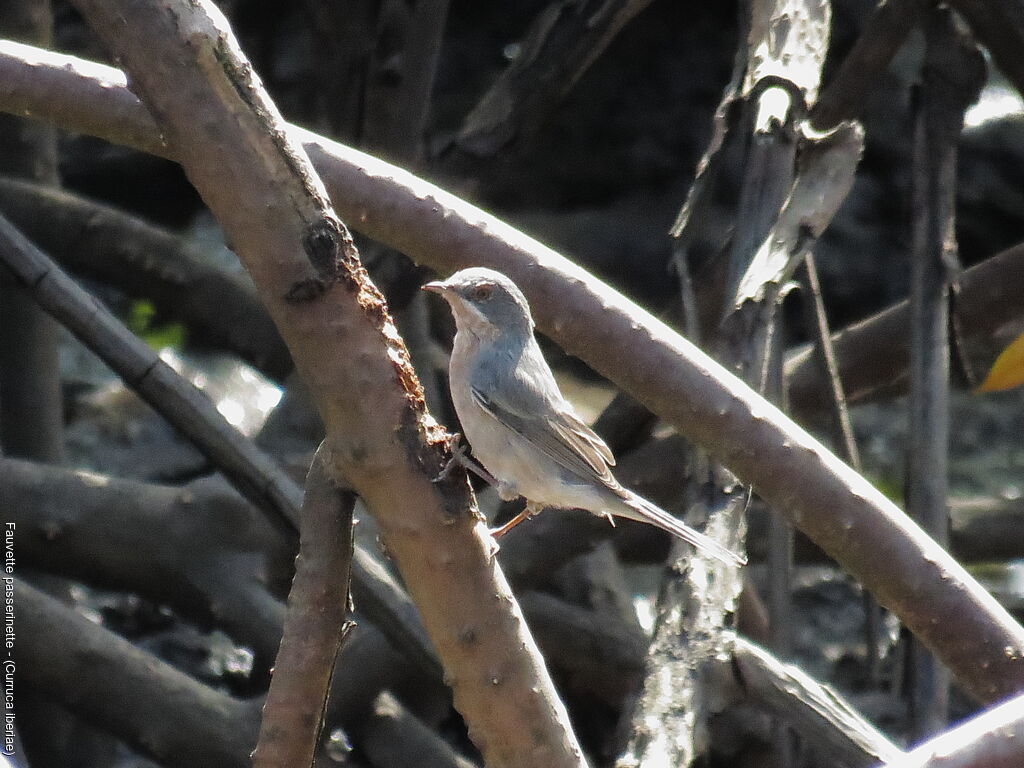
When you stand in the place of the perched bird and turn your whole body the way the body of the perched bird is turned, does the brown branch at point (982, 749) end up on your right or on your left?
on your left

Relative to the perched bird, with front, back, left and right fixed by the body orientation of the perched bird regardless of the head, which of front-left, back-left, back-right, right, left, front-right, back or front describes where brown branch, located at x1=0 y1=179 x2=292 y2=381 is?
front-right

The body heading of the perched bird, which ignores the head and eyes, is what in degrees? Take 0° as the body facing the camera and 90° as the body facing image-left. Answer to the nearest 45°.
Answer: approximately 90°

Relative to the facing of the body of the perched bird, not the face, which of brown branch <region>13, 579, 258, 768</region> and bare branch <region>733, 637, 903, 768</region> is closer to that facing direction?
the brown branch

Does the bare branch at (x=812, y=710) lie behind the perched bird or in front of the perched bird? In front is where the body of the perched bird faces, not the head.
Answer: behind
